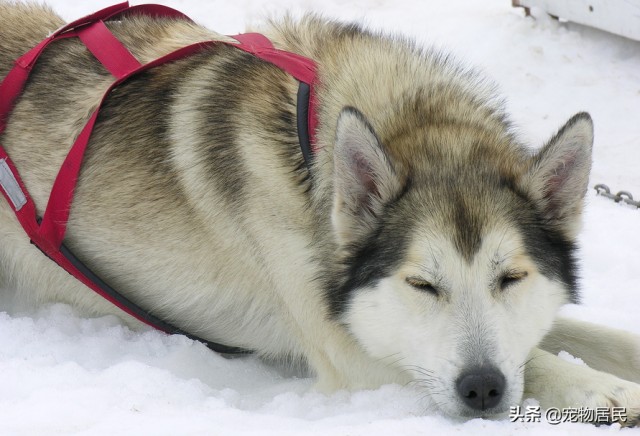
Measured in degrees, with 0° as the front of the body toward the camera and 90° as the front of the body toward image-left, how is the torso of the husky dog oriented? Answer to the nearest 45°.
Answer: approximately 315°

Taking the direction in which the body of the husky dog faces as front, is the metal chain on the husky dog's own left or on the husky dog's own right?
on the husky dog's own left
